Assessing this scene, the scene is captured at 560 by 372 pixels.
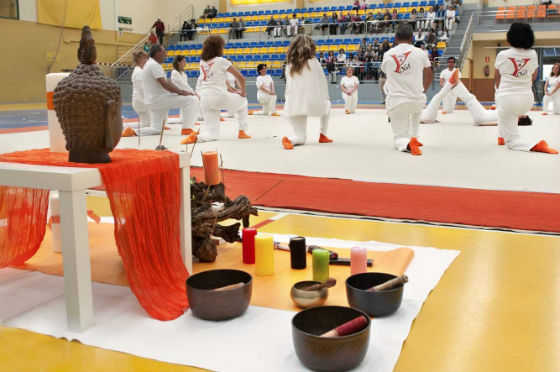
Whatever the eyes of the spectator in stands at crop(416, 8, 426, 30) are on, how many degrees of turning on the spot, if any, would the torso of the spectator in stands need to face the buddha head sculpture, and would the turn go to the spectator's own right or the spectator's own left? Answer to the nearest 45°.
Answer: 0° — they already face it

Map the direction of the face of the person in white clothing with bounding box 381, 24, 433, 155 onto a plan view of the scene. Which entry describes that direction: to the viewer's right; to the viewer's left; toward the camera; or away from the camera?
away from the camera

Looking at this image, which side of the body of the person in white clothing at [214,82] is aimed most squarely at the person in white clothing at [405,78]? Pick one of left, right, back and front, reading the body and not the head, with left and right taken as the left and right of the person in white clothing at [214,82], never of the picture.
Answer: right

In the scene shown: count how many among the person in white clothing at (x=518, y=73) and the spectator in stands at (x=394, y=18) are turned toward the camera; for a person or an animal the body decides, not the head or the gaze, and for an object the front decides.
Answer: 1

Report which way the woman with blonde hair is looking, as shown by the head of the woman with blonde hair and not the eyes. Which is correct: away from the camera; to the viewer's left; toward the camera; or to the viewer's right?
away from the camera

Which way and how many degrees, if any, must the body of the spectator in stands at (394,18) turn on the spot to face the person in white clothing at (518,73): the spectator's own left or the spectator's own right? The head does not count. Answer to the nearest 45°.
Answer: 0° — they already face them

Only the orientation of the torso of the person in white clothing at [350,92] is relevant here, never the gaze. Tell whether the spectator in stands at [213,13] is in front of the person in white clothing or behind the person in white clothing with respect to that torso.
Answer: behind

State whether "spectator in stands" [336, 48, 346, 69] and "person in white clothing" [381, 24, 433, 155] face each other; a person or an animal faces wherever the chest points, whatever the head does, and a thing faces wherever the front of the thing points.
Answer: yes

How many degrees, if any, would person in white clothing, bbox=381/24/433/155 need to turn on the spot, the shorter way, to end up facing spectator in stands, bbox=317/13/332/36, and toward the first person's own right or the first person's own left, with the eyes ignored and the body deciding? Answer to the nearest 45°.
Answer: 0° — they already face them
